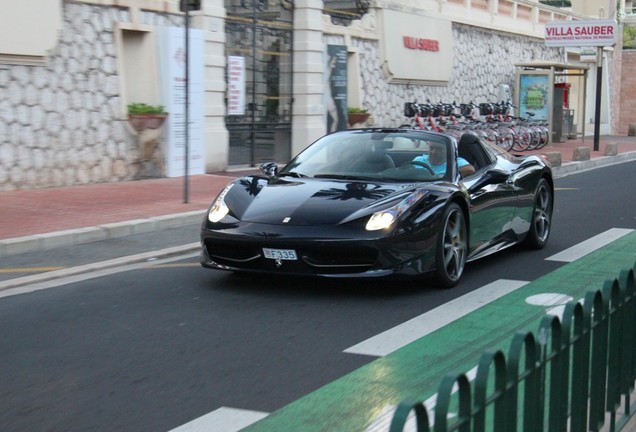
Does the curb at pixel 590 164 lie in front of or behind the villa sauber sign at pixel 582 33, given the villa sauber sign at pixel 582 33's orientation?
in front

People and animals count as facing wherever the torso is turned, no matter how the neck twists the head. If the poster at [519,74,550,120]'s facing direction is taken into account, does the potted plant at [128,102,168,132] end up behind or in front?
in front

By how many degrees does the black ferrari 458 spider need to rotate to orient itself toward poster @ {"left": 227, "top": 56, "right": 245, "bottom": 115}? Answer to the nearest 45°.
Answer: approximately 135° to its right

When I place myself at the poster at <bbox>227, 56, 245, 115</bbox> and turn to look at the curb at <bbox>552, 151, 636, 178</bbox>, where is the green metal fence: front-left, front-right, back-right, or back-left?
back-right

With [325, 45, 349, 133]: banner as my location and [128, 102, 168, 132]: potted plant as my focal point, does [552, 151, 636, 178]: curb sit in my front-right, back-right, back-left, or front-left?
back-left

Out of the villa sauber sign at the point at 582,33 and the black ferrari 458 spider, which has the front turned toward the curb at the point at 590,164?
the villa sauber sign

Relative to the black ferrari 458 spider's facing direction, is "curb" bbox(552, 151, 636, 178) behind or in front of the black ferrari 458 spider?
behind
